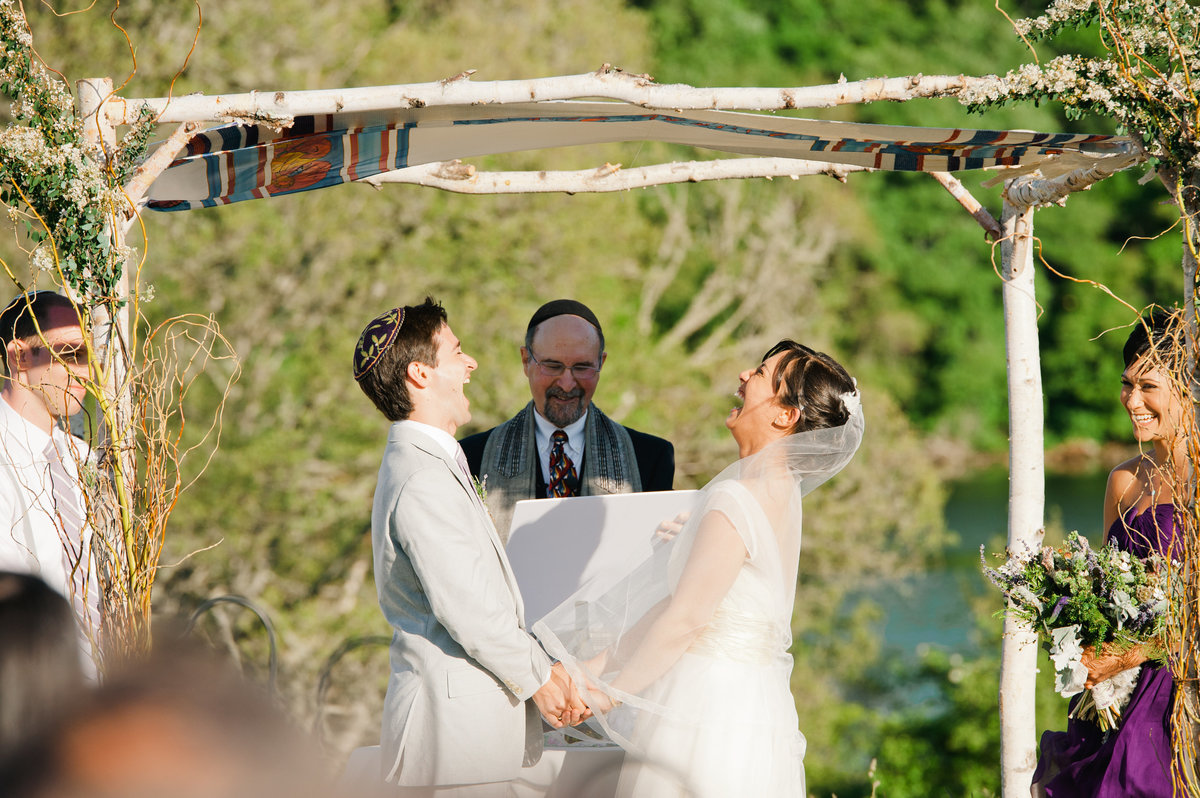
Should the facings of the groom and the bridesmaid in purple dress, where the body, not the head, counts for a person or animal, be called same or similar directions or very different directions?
very different directions

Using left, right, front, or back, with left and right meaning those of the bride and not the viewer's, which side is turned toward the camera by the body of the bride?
left

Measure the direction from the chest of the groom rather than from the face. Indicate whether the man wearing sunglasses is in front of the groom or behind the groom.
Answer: behind

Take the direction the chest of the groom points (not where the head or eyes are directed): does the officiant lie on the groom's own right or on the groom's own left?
on the groom's own left

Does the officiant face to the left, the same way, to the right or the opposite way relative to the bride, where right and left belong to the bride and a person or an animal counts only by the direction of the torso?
to the left

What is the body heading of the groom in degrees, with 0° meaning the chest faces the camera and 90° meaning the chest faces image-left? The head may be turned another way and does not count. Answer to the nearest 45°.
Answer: approximately 270°

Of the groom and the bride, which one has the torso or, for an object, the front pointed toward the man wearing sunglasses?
the bride

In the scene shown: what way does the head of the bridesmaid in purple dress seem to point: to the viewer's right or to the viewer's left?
to the viewer's left

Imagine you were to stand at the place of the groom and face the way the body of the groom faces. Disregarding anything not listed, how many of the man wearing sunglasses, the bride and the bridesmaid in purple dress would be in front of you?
2

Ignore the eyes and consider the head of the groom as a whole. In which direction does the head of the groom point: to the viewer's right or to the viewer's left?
to the viewer's right

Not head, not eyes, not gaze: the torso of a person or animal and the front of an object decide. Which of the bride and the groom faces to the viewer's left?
the bride
